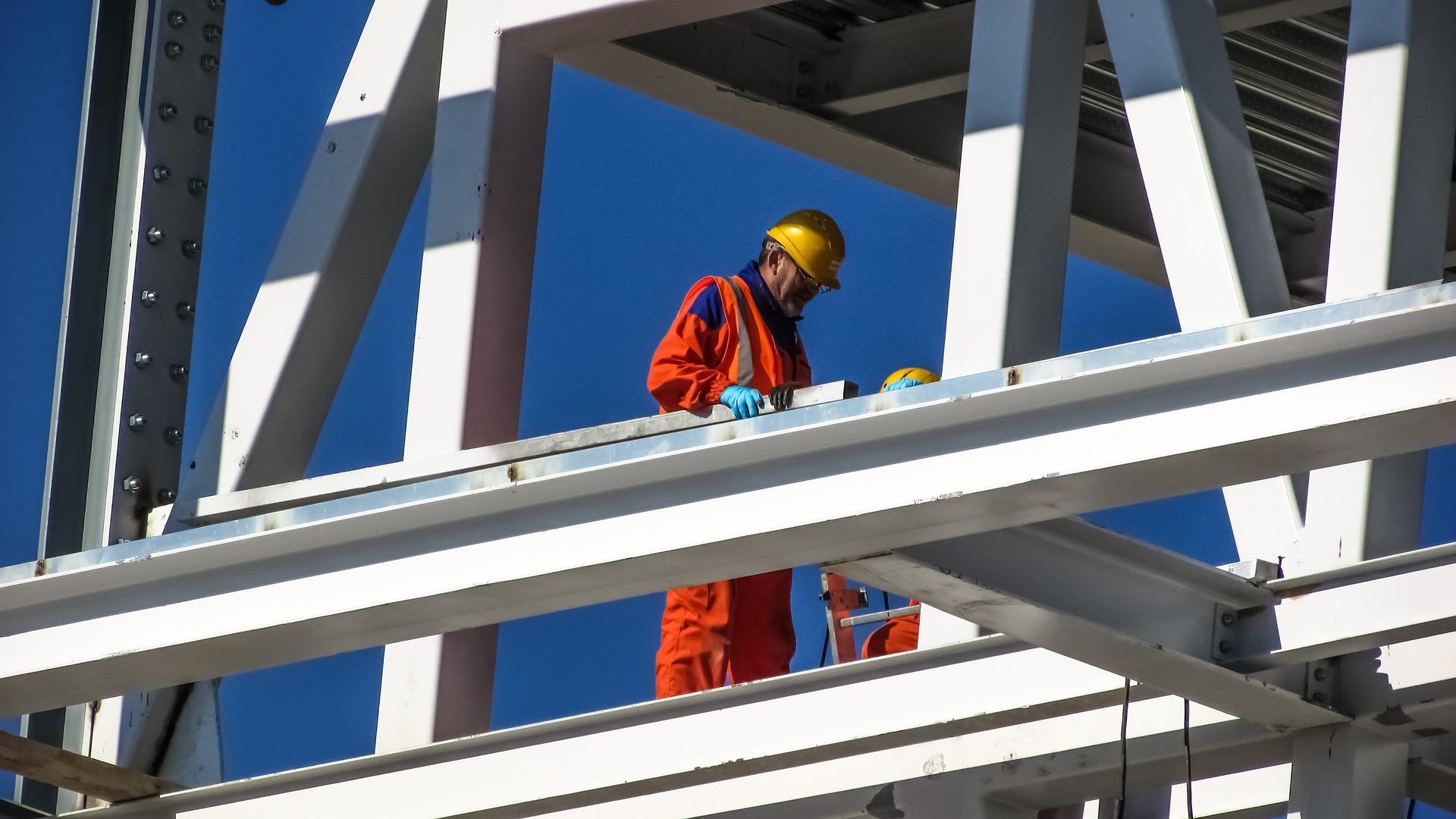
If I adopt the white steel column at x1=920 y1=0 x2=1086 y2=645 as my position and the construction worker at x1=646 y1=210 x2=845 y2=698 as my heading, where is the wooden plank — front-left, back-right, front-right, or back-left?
front-left

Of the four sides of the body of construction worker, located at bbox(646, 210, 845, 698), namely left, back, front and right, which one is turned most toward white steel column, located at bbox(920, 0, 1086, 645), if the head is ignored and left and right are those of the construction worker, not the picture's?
front

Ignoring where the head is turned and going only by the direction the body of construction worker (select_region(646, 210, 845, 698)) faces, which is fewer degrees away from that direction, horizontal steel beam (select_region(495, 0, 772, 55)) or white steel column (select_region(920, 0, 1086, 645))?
the white steel column

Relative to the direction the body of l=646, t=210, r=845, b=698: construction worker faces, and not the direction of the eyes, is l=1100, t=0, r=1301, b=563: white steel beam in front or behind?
in front

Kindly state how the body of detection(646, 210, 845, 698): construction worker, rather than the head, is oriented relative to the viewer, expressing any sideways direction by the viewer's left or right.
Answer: facing the viewer and to the right of the viewer

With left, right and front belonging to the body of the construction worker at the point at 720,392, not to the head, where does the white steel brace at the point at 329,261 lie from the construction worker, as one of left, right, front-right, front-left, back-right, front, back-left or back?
back

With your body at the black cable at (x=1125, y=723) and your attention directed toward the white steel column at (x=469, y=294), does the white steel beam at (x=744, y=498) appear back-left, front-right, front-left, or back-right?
front-left

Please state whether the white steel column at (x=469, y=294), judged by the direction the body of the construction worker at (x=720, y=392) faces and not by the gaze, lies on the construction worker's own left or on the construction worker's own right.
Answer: on the construction worker's own right

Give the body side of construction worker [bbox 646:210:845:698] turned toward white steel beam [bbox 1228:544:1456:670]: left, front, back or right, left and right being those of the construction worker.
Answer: front

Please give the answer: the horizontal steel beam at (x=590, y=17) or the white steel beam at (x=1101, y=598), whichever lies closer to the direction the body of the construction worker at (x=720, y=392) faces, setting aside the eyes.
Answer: the white steel beam

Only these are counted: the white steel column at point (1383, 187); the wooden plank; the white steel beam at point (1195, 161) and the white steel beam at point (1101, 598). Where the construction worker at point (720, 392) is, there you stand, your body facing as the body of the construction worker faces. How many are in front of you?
3
